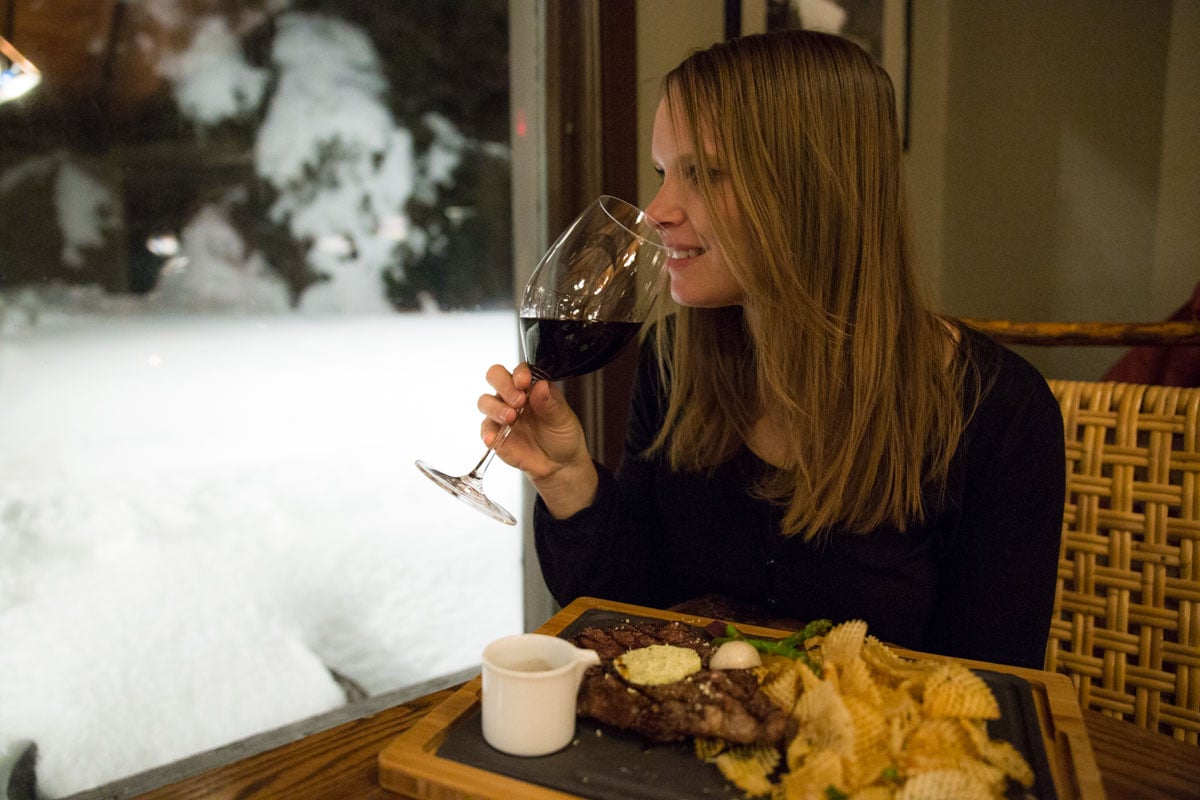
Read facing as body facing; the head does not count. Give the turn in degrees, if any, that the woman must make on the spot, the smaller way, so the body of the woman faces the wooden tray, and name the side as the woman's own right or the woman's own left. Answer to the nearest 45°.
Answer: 0° — they already face it

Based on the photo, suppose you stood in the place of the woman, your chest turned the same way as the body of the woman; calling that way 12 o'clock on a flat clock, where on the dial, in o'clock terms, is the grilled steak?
The grilled steak is roughly at 11 o'clock from the woman.

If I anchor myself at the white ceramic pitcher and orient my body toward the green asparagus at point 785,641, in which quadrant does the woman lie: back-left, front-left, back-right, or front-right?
front-left

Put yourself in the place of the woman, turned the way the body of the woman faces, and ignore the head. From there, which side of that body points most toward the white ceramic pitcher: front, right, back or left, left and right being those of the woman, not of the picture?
front

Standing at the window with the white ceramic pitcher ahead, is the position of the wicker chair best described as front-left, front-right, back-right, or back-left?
front-left

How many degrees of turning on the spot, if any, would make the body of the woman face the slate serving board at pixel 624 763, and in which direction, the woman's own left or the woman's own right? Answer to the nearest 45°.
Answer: approximately 45° to the woman's own left

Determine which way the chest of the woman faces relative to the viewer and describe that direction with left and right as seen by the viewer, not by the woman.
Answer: facing the viewer and to the left of the viewer

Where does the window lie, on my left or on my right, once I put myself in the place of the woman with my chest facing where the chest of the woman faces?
on my right

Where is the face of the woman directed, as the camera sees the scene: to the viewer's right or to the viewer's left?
to the viewer's left

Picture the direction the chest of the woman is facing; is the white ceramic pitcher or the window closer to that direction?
the white ceramic pitcher
